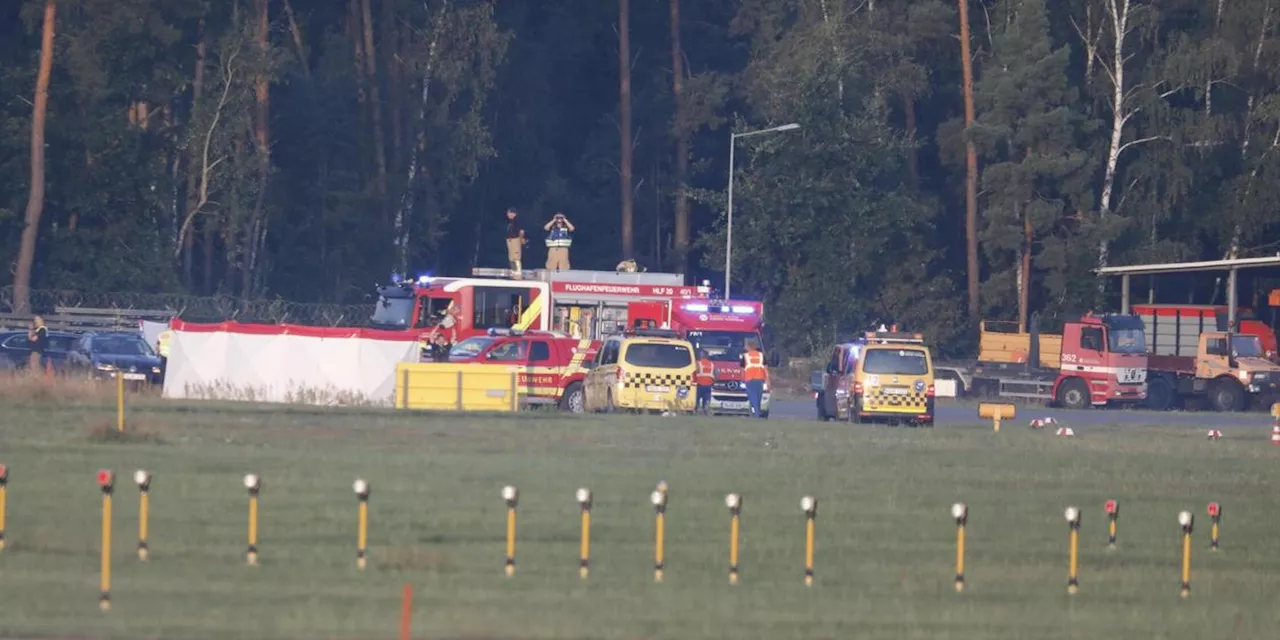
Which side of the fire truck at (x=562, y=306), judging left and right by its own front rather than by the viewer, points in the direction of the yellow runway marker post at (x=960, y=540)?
left

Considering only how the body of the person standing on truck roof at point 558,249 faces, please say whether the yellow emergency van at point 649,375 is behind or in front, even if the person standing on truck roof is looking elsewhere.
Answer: in front

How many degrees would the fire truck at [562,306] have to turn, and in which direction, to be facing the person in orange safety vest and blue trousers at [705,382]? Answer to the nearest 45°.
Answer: approximately 135° to its left

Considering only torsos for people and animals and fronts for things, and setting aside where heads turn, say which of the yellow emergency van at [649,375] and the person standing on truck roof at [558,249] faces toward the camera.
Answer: the person standing on truck roof

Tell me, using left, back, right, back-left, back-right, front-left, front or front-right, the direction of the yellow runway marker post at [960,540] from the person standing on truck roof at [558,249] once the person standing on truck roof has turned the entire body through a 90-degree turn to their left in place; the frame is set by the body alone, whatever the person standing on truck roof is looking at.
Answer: right

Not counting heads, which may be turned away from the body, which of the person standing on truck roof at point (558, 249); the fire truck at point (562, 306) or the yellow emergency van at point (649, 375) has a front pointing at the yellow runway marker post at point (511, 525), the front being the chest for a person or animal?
the person standing on truck roof

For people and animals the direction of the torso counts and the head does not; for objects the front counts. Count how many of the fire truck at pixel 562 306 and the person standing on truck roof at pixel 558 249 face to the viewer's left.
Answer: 1

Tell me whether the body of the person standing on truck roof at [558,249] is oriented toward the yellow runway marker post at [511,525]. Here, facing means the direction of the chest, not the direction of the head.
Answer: yes

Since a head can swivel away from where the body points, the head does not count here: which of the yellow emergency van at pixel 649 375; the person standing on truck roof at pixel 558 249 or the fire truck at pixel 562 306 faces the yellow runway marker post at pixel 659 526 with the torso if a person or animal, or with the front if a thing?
the person standing on truck roof

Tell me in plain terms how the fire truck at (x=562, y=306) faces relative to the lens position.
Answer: facing to the left of the viewer

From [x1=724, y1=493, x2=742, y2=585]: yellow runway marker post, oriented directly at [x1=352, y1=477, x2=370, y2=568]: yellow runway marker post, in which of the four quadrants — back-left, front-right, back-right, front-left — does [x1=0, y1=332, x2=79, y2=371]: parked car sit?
front-right

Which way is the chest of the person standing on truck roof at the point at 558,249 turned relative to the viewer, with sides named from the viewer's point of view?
facing the viewer

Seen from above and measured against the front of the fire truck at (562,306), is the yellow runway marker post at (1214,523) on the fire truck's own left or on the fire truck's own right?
on the fire truck's own left
